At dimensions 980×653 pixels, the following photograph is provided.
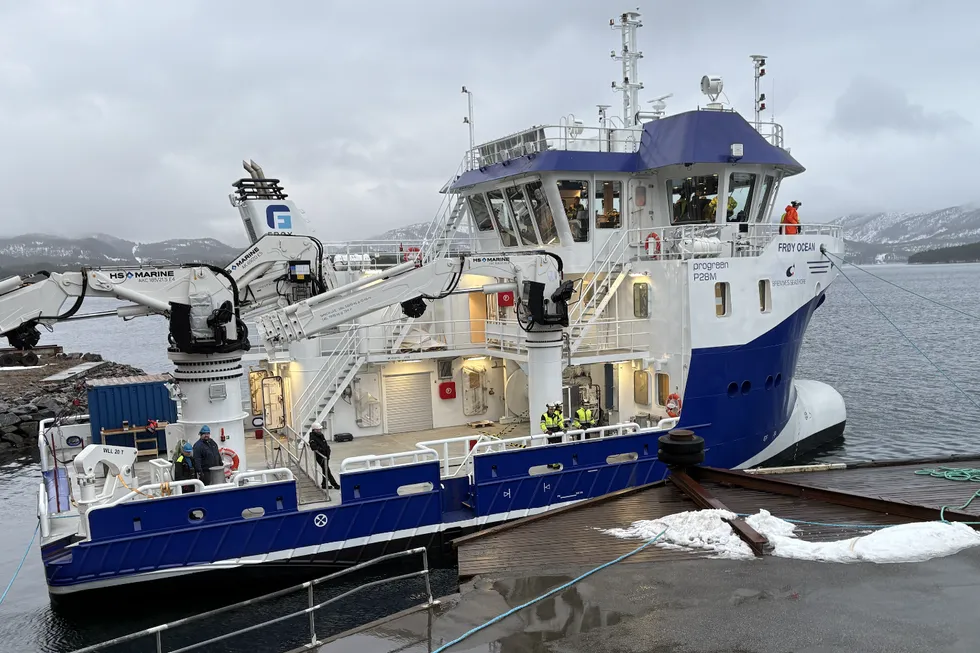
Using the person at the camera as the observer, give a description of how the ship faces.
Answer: facing away from the viewer and to the right of the viewer

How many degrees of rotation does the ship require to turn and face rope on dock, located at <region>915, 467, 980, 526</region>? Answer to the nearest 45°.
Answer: approximately 90° to its right

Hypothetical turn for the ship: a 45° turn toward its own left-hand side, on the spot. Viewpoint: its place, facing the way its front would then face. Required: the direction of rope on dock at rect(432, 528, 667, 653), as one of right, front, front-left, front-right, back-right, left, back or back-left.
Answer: back

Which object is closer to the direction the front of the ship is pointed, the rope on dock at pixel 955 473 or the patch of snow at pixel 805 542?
the rope on dock

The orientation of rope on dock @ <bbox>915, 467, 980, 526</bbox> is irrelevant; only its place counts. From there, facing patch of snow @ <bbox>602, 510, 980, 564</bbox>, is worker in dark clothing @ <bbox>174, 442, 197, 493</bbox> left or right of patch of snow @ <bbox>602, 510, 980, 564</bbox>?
right
